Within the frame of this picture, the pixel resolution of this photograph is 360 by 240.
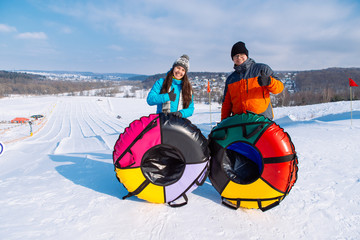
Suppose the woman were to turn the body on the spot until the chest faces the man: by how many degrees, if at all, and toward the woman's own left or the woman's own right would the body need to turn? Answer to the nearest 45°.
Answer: approximately 90° to the woman's own left

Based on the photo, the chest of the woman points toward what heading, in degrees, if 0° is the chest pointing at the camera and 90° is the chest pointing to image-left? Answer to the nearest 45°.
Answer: approximately 0°
